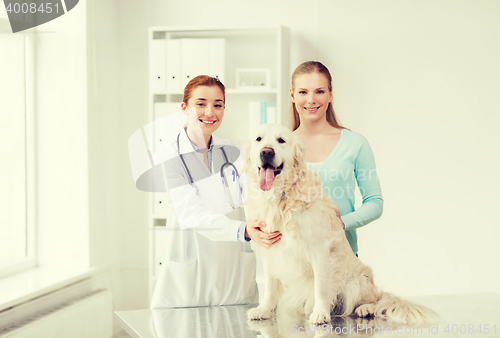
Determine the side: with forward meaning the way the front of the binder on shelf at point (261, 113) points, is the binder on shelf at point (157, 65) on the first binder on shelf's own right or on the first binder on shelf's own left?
on the first binder on shelf's own right

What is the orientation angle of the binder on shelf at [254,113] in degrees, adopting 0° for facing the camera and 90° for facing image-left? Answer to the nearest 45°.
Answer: approximately 0°

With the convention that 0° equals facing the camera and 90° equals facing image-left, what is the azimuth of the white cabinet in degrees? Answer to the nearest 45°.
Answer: approximately 0°

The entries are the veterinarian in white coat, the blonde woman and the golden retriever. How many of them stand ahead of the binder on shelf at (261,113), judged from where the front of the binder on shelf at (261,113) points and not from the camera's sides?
3

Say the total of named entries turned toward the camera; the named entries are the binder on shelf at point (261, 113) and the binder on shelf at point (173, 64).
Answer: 2
